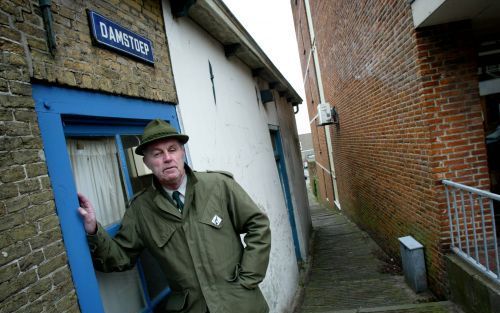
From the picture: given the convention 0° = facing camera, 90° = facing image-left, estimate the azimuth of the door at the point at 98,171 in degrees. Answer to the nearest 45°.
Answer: approximately 315°

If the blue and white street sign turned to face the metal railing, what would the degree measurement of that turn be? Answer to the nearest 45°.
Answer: approximately 45° to its left

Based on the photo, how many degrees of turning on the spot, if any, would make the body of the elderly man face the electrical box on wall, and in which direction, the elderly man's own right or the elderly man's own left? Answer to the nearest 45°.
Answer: approximately 135° to the elderly man's own left

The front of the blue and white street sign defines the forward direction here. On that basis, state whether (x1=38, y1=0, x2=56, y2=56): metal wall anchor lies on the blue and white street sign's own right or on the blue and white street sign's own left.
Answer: on the blue and white street sign's own right

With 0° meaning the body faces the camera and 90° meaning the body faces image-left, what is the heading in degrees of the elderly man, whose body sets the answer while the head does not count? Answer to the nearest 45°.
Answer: approximately 0°

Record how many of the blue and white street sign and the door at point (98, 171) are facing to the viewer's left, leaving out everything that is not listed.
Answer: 0
